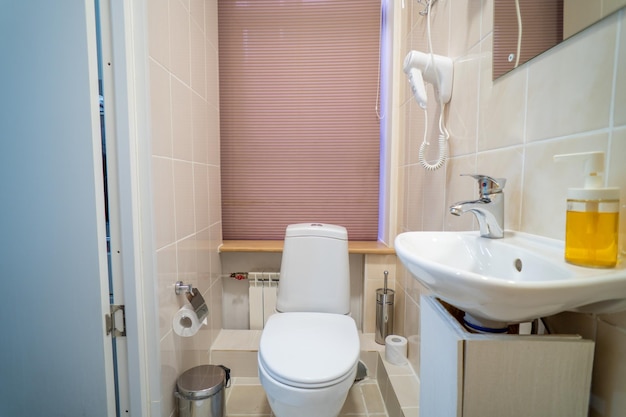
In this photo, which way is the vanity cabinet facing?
to the viewer's left

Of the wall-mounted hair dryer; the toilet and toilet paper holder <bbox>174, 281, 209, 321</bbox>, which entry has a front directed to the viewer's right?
the toilet paper holder

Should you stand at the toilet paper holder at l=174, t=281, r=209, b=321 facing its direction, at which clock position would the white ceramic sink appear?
The white ceramic sink is roughly at 2 o'clock from the toilet paper holder.

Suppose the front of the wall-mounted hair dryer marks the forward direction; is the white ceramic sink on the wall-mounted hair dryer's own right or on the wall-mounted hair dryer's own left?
on the wall-mounted hair dryer's own left

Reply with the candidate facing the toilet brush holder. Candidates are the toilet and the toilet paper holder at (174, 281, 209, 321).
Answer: the toilet paper holder

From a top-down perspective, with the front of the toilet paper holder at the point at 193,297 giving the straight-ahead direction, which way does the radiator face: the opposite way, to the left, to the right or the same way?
to the right

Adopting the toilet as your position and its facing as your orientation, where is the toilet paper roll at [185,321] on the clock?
The toilet paper roll is roughly at 3 o'clock from the toilet.

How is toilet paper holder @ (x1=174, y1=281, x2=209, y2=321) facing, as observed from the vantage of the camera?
facing to the right of the viewer
